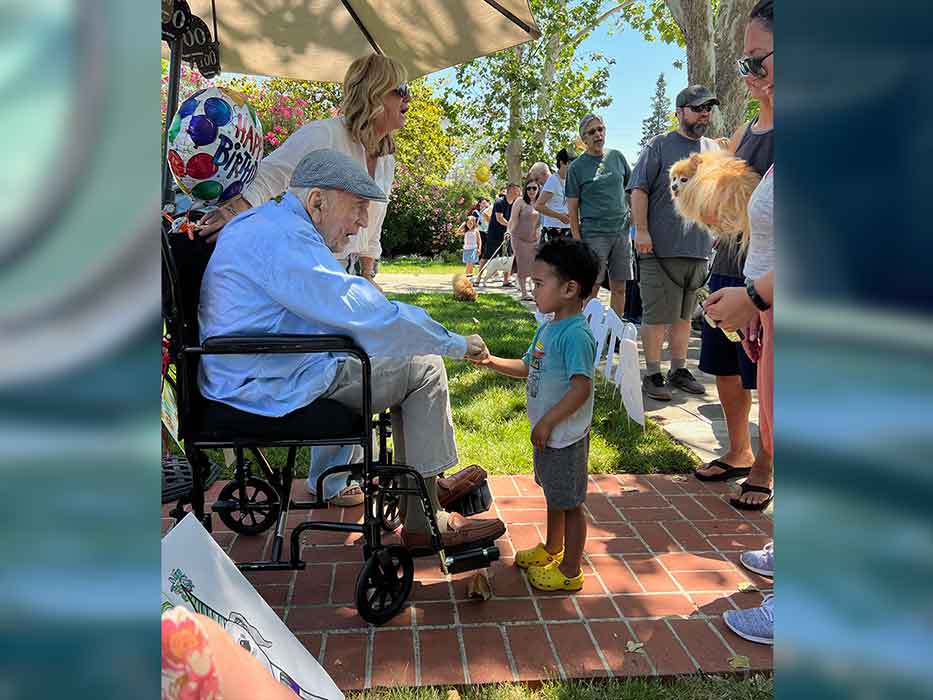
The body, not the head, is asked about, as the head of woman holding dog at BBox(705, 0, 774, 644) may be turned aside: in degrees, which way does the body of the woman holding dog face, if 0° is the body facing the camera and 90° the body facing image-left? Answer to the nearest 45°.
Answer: approximately 90°

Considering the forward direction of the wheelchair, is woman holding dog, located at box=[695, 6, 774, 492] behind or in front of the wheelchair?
in front

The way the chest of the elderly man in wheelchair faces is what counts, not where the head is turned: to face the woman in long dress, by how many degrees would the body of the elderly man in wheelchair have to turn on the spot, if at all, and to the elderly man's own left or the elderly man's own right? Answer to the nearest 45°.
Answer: approximately 90° to the elderly man's own left

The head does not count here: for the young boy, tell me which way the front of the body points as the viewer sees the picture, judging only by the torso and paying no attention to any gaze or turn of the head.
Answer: to the viewer's left

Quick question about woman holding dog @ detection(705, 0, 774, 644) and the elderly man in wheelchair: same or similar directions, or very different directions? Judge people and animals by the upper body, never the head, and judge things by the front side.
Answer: very different directions

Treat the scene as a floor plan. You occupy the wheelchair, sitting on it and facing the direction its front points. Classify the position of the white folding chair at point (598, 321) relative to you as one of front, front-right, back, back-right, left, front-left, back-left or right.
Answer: front-left

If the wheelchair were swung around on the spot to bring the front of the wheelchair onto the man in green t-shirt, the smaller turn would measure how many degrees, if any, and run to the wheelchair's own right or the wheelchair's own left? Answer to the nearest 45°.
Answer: approximately 45° to the wheelchair's own left

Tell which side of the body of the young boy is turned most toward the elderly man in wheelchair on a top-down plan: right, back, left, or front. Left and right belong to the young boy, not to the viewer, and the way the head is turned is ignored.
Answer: front

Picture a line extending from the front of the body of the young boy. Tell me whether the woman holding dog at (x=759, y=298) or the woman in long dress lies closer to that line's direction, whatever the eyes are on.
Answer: the woman in long dress

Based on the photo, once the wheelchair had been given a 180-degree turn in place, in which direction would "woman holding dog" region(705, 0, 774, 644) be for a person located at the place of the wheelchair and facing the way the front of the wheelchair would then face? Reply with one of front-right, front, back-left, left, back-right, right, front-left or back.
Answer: back

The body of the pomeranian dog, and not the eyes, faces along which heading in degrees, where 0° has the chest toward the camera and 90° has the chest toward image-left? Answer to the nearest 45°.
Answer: approximately 90°

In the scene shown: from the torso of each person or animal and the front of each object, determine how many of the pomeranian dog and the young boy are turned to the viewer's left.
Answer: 2

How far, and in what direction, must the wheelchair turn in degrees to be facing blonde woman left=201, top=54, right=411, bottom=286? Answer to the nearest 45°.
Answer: approximately 90° to its left

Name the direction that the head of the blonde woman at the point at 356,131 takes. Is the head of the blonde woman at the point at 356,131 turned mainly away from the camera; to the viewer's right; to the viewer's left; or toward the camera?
to the viewer's right
